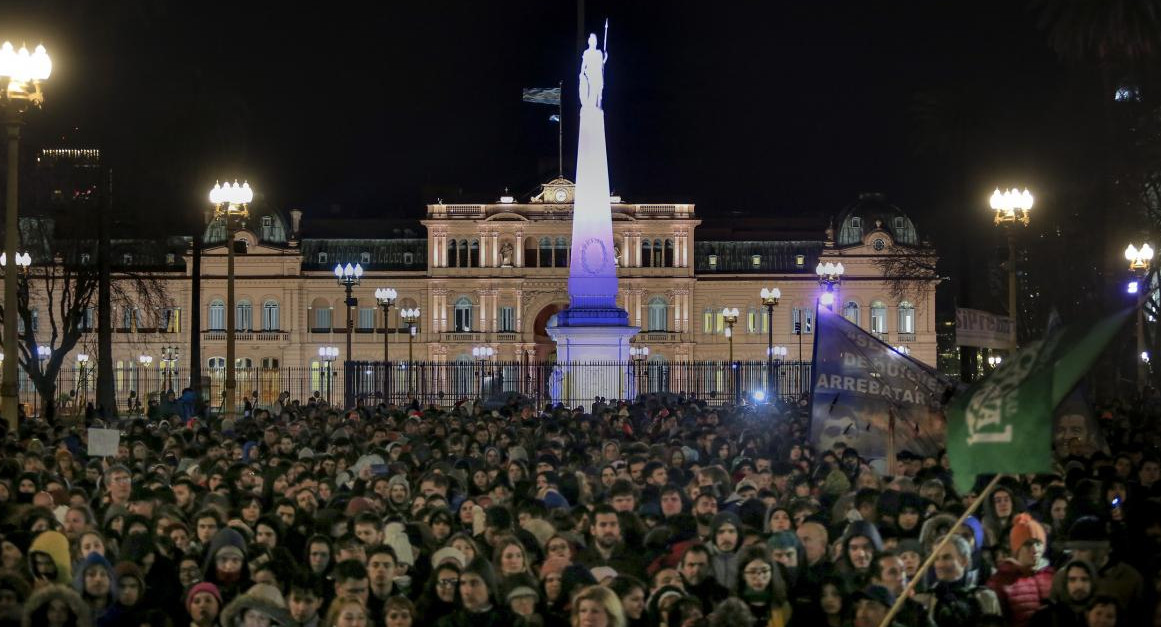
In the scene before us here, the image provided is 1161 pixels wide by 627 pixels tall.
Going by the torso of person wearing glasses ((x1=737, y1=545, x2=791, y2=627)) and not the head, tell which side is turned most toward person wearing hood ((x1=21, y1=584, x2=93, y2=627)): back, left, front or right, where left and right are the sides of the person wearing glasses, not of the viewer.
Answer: right

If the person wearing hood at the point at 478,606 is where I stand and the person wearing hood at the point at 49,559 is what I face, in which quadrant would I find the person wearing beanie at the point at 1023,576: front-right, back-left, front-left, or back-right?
back-right

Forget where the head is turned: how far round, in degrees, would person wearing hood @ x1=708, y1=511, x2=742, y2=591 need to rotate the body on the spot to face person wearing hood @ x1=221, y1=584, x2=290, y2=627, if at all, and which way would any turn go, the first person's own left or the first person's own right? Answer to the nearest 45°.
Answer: approximately 45° to the first person's own right

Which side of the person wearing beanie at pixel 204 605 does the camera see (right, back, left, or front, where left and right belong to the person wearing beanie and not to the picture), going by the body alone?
front

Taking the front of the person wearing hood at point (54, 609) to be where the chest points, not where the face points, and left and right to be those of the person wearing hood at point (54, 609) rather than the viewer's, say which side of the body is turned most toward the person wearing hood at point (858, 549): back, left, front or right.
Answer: left

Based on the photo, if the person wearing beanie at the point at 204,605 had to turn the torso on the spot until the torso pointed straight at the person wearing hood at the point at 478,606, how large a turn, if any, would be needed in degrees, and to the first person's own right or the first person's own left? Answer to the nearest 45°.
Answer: approximately 90° to the first person's own left

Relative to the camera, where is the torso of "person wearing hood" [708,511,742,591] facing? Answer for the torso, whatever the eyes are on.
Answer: toward the camera

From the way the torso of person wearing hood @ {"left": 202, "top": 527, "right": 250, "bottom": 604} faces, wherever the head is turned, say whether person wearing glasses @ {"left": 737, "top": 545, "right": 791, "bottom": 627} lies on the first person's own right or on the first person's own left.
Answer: on the first person's own left

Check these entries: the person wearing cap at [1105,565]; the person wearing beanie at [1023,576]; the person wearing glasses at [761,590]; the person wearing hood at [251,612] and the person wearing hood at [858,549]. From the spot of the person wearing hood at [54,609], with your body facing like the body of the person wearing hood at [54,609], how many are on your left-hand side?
5

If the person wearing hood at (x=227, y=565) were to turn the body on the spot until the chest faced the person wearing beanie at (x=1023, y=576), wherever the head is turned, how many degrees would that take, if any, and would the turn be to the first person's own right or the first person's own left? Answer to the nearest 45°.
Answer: approximately 90° to the first person's own left

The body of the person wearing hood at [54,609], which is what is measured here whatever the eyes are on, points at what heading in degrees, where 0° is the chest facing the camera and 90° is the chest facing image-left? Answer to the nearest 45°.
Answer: approximately 0°

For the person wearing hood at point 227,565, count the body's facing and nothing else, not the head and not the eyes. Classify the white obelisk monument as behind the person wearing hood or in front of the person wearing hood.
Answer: behind

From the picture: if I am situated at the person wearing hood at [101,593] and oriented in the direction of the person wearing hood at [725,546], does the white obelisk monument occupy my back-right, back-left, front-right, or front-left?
front-left

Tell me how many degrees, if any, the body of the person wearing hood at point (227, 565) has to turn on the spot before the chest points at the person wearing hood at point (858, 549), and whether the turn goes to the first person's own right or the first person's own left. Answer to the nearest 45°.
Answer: approximately 90° to the first person's own left
